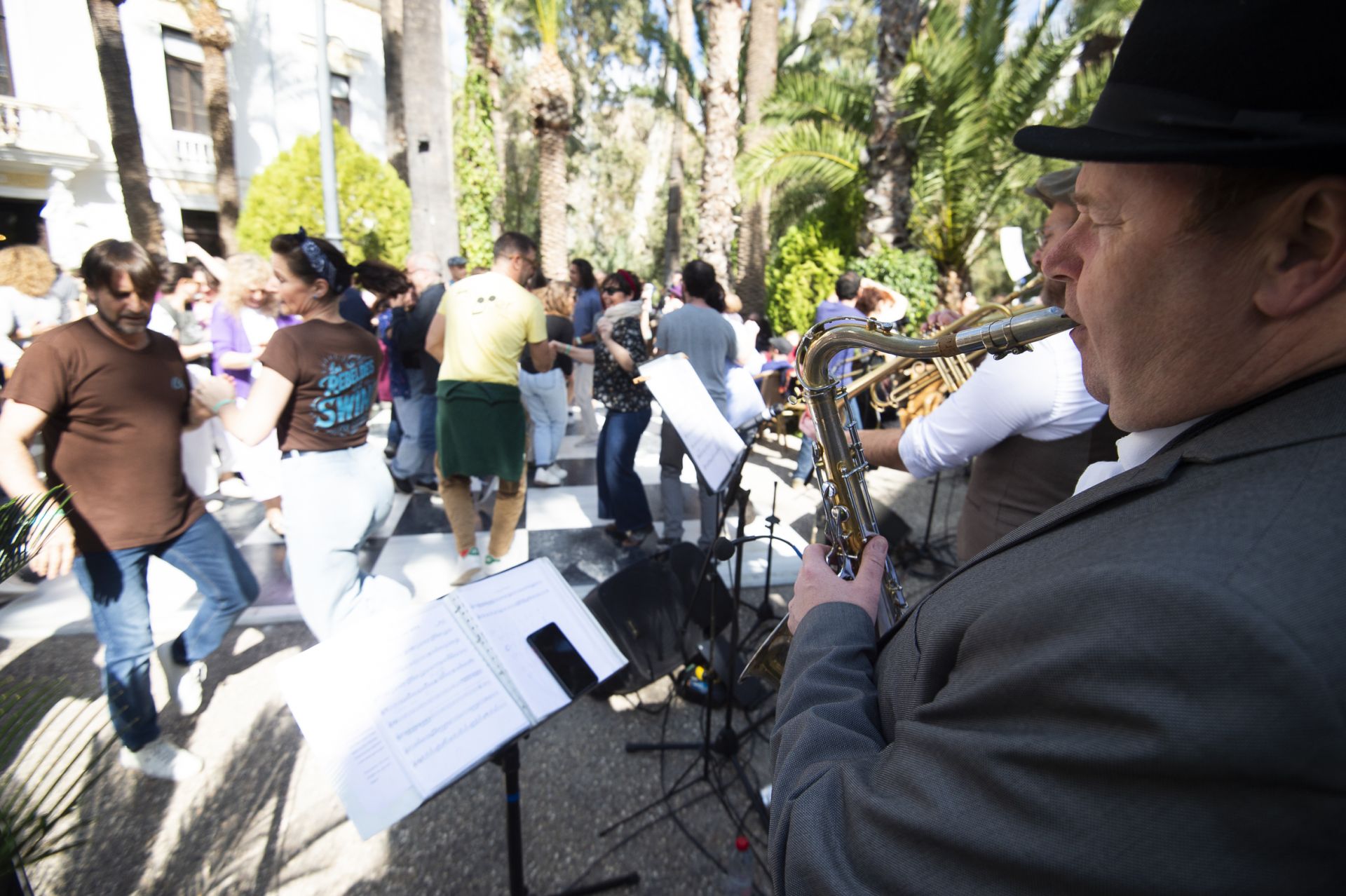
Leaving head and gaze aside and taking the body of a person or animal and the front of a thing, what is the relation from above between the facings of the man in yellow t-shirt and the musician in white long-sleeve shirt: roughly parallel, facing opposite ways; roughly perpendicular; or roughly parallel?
roughly perpendicular

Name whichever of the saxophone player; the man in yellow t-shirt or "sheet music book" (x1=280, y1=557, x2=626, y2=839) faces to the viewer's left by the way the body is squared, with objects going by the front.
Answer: the saxophone player

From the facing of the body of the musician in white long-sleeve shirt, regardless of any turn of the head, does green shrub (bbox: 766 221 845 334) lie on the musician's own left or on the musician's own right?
on the musician's own right

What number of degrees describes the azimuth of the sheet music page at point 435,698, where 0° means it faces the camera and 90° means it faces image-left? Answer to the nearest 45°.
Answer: approximately 315°

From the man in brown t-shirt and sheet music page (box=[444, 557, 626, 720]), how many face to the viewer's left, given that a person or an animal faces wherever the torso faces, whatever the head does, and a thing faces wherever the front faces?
0

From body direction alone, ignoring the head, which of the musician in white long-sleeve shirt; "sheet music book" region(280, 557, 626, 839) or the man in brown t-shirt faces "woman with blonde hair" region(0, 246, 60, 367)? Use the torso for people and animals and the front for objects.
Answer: the musician in white long-sleeve shirt

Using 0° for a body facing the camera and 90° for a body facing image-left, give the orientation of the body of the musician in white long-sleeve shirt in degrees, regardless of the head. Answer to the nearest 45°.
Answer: approximately 90°

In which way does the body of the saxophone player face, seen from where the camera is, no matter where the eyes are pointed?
to the viewer's left

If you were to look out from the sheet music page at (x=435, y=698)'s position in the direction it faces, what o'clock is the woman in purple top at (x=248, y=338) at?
The woman in purple top is roughly at 7 o'clock from the sheet music page.

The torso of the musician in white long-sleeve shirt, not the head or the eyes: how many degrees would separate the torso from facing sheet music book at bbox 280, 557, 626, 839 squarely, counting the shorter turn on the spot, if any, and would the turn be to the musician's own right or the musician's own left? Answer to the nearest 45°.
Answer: approximately 45° to the musician's own left

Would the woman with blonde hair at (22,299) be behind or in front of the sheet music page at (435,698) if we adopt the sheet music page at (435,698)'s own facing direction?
behind

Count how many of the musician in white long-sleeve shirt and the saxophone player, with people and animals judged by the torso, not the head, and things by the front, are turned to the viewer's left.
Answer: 2

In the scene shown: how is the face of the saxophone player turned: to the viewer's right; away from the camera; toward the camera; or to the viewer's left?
to the viewer's left

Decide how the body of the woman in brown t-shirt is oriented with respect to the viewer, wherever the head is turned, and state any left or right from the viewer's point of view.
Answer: facing away from the viewer and to the left of the viewer

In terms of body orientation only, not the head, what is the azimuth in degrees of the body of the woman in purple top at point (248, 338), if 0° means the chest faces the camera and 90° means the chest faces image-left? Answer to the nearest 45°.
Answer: approximately 315°
